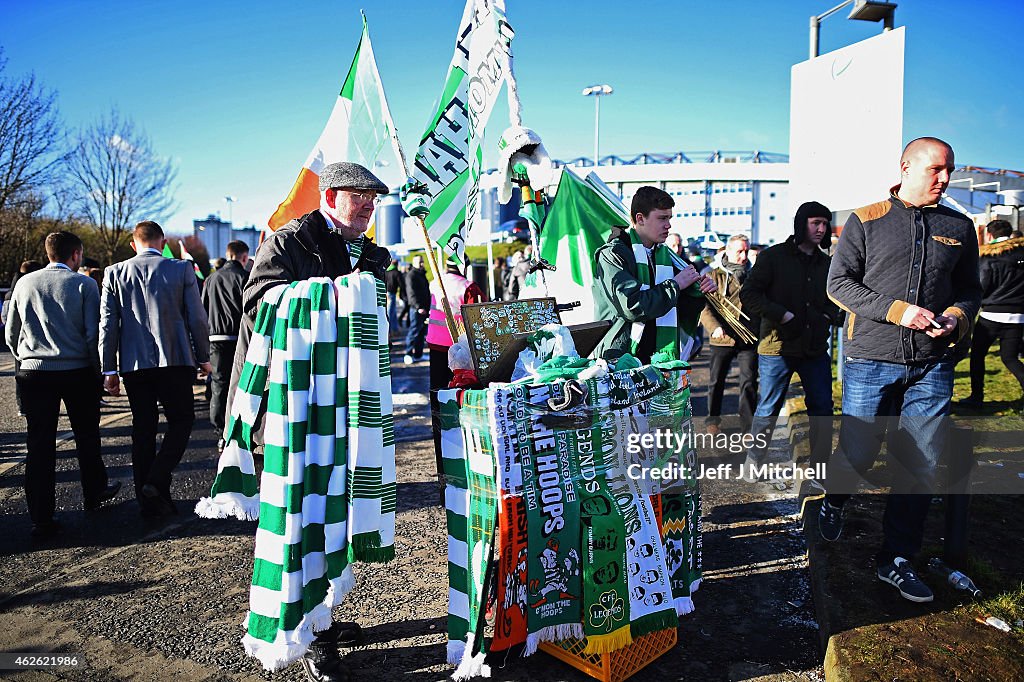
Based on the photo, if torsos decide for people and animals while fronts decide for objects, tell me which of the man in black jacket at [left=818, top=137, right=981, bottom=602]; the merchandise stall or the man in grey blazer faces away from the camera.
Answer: the man in grey blazer

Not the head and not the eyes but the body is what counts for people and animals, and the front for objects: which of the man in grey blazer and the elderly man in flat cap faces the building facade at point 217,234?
the man in grey blazer

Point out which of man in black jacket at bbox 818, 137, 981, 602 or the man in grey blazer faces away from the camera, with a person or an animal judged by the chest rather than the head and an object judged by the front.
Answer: the man in grey blazer

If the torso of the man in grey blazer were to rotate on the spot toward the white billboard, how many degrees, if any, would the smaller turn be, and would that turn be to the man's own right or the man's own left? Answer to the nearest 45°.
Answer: approximately 90° to the man's own right

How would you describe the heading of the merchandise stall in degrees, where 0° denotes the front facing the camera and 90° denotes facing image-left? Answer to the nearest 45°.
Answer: approximately 0°

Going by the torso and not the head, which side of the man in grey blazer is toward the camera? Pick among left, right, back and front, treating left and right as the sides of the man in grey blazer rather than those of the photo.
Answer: back

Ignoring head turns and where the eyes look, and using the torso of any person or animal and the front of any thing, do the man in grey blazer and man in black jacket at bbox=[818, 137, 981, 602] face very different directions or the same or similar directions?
very different directions

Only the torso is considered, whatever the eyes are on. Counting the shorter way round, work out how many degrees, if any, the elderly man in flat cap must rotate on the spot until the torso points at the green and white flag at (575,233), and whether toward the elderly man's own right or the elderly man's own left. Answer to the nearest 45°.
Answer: approximately 90° to the elderly man's own left
